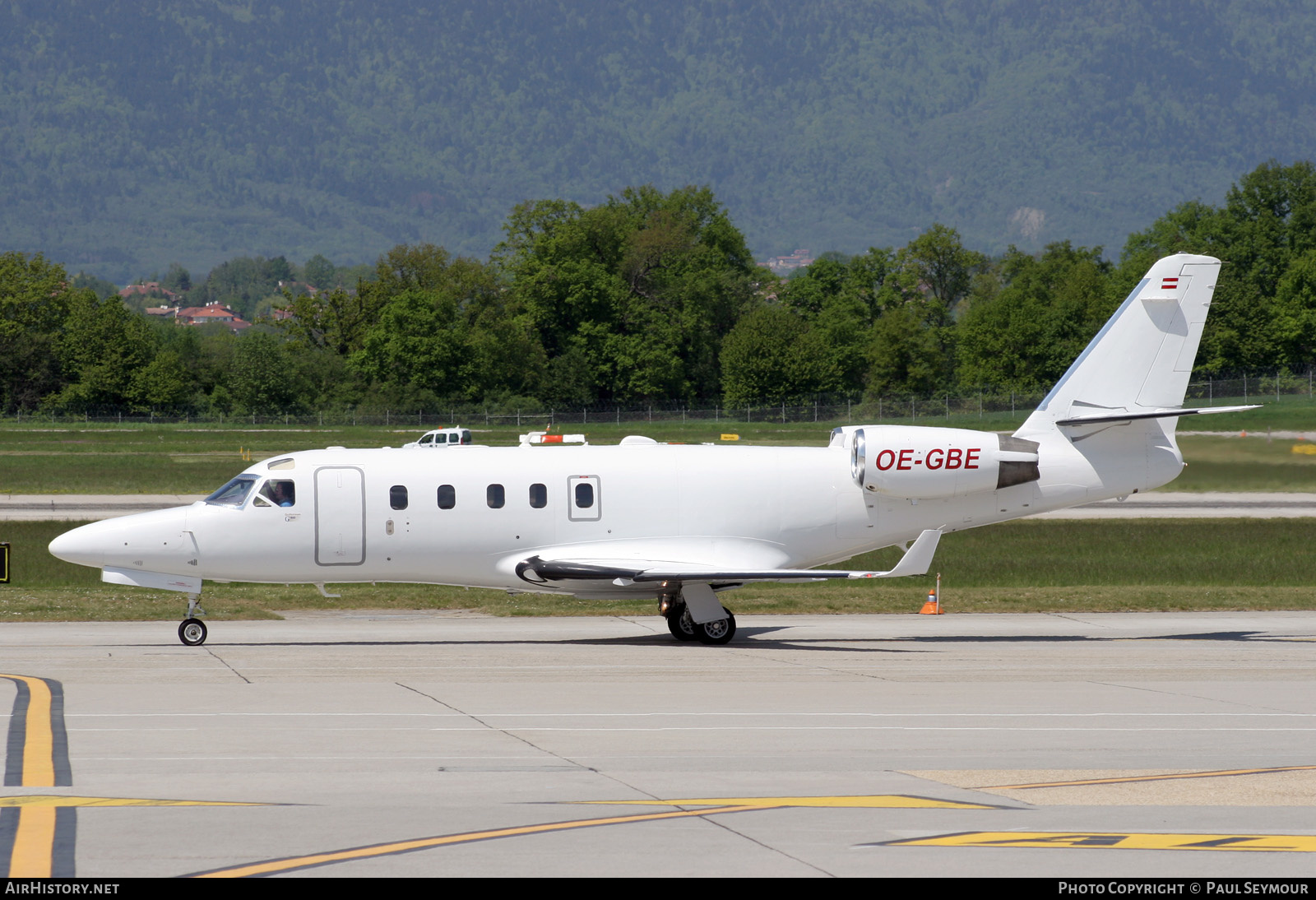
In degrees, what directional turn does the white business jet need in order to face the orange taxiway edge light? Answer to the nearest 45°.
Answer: approximately 135° to its right

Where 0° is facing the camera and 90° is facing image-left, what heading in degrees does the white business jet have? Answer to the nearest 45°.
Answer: approximately 90°
